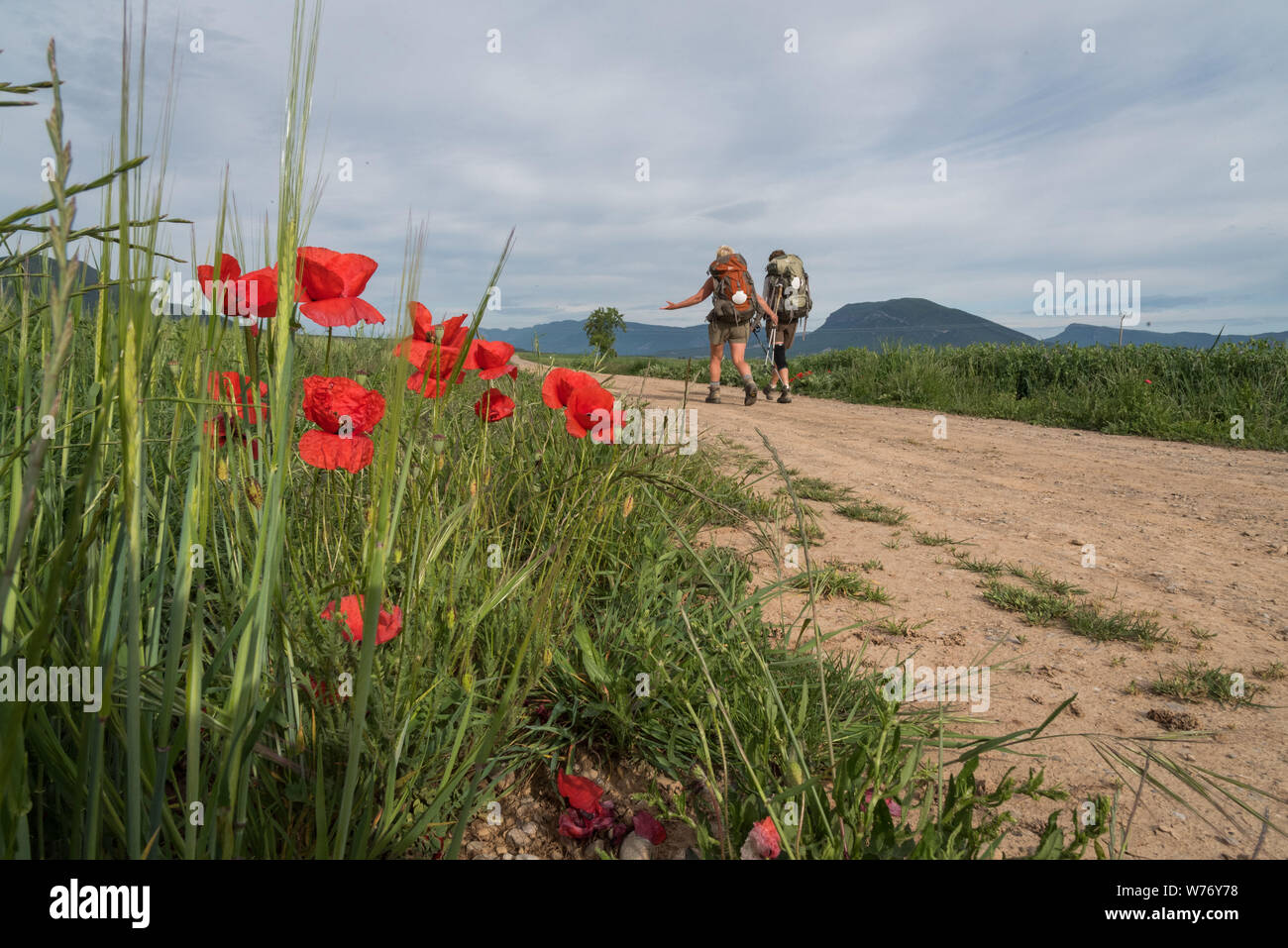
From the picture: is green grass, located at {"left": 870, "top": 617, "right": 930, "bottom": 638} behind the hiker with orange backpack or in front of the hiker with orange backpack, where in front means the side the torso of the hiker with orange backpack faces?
behind

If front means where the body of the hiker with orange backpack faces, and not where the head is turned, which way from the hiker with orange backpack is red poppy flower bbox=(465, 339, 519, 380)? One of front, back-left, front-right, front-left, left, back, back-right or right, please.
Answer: back

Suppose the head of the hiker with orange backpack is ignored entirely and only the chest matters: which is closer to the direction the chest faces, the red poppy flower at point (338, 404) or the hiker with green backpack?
the hiker with green backpack

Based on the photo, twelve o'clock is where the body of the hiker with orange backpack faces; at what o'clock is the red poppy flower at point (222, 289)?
The red poppy flower is roughly at 6 o'clock from the hiker with orange backpack.

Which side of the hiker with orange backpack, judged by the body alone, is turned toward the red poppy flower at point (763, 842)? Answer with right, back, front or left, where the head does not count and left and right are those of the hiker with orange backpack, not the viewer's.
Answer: back

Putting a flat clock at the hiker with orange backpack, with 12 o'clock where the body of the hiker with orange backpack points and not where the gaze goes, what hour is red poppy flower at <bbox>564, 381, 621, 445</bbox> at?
The red poppy flower is roughly at 6 o'clock from the hiker with orange backpack.

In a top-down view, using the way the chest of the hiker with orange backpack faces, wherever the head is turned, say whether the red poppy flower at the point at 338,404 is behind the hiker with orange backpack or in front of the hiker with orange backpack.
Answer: behind

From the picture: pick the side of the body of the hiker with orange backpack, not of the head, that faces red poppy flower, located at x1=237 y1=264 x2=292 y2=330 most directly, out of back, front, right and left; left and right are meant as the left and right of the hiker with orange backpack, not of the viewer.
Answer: back

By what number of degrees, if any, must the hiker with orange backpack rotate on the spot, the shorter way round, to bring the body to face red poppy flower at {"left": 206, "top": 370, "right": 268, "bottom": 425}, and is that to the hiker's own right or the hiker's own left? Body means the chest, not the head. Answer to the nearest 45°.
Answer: approximately 180°

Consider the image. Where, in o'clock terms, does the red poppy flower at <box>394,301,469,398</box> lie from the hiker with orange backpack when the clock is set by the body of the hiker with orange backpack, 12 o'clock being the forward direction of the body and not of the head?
The red poppy flower is roughly at 6 o'clock from the hiker with orange backpack.

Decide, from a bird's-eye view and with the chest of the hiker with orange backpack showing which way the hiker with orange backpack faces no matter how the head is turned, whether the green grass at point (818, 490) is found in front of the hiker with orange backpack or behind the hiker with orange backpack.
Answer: behind

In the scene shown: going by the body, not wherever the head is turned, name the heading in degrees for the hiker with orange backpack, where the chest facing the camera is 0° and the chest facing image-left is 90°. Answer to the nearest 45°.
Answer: approximately 180°
